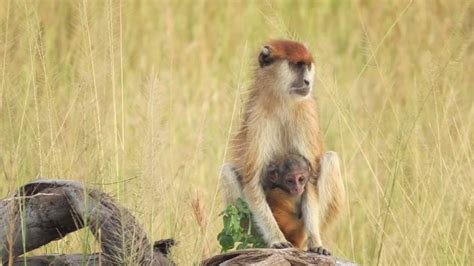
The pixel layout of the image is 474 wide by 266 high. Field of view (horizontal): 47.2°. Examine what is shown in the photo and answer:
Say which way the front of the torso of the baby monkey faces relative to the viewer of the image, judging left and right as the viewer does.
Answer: facing the viewer and to the right of the viewer

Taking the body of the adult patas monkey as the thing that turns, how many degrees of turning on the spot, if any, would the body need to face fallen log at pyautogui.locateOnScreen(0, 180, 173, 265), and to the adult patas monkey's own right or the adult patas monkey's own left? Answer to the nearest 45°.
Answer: approximately 90° to the adult patas monkey's own right
